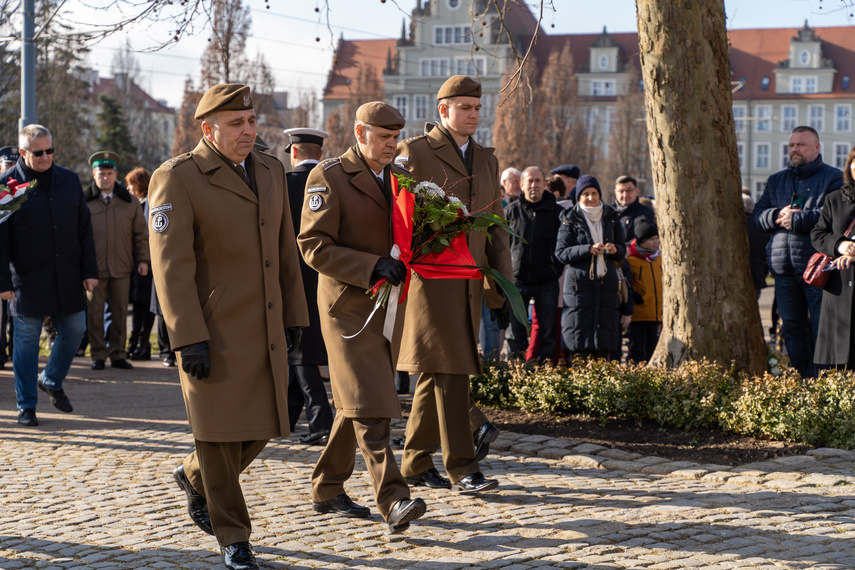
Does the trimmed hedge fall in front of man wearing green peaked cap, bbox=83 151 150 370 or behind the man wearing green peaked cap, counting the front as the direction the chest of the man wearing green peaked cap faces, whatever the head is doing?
in front

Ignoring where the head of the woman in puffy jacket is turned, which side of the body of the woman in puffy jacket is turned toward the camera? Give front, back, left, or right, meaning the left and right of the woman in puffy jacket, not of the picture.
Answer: front

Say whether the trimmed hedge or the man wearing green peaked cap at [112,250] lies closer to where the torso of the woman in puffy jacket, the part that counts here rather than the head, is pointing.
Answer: the trimmed hedge

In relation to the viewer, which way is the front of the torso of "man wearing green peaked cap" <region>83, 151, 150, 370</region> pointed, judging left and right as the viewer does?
facing the viewer

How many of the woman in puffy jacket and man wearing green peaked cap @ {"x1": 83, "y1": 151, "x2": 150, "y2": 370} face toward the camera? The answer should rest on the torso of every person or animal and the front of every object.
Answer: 2

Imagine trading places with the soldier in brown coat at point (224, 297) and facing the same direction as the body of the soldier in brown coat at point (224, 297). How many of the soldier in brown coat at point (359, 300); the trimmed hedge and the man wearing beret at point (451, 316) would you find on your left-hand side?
3

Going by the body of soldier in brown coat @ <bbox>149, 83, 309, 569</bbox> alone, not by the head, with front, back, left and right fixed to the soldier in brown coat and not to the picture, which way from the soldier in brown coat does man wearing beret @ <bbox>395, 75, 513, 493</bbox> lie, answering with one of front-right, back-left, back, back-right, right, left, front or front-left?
left

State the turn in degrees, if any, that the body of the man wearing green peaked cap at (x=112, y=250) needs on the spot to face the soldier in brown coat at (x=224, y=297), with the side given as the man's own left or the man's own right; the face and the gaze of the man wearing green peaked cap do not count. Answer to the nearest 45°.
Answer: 0° — they already face them

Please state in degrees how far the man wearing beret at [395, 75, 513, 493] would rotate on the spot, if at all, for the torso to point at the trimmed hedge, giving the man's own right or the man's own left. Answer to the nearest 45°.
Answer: approximately 90° to the man's own left

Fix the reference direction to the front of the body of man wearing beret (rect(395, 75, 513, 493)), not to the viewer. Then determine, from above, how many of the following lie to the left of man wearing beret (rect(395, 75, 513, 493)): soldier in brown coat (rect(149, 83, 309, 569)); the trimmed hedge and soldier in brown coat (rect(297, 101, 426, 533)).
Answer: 1
